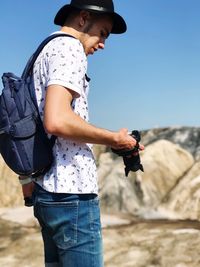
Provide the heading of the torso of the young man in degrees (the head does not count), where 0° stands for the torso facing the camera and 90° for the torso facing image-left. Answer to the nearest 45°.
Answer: approximately 270°

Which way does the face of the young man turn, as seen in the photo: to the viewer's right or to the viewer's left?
to the viewer's right
